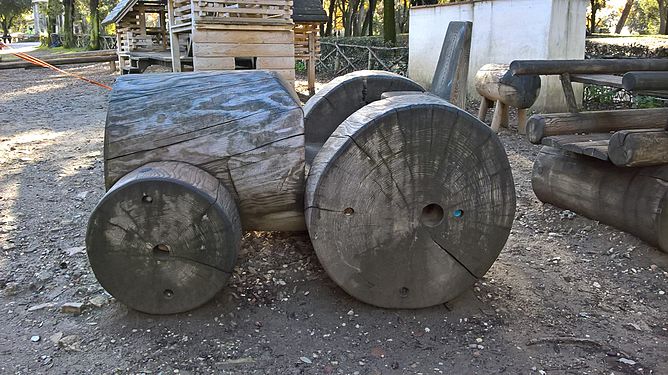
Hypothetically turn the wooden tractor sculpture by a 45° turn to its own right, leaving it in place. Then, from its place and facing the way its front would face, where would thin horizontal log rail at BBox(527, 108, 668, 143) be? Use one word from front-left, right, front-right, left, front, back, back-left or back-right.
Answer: right

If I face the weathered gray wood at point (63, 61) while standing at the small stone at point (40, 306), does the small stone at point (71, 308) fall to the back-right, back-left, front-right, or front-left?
back-right

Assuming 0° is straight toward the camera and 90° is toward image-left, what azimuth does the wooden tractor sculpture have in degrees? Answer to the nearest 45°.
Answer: approximately 90°

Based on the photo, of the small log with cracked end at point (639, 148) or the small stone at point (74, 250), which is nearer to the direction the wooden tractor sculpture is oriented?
the small stone

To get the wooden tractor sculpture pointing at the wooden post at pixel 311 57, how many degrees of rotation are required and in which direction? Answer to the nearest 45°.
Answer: approximately 90° to its right

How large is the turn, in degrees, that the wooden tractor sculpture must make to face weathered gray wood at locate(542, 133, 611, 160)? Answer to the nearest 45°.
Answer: approximately 135° to its right

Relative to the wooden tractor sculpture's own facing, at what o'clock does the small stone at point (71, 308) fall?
The small stone is roughly at 12 o'clock from the wooden tractor sculpture.

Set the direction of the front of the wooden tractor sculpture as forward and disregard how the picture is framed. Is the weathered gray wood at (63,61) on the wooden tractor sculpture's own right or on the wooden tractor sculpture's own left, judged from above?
on the wooden tractor sculpture's own right

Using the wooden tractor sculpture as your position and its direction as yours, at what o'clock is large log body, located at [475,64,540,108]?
The large log body is roughly at 4 o'clock from the wooden tractor sculpture.

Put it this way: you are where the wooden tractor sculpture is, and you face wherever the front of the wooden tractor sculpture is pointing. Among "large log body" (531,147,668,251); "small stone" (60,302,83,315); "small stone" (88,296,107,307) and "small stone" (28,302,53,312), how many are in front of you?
3

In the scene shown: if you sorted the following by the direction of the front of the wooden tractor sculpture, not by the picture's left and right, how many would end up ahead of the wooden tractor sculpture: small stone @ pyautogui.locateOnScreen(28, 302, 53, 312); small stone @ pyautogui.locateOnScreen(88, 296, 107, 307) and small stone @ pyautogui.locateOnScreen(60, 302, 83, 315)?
3

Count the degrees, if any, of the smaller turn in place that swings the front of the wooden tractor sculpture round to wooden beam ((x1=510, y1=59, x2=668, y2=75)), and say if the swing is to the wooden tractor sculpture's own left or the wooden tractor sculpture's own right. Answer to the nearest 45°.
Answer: approximately 135° to the wooden tractor sculpture's own right
